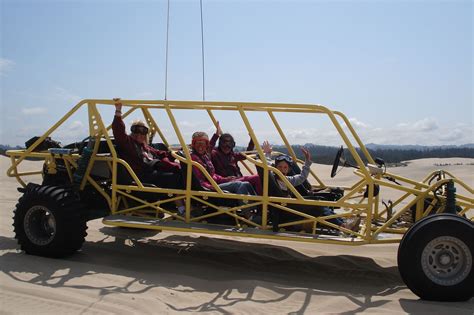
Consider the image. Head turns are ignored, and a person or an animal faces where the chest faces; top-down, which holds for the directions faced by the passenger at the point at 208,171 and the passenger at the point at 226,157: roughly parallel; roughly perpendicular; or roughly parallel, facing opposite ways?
roughly parallel

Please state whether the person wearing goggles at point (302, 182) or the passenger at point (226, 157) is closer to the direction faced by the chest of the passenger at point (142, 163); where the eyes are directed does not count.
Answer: the person wearing goggles

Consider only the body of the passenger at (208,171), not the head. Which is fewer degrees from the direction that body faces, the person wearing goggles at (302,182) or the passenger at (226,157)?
the person wearing goggles

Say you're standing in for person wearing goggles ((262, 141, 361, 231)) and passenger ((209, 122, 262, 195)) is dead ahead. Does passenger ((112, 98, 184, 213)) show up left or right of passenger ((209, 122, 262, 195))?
left

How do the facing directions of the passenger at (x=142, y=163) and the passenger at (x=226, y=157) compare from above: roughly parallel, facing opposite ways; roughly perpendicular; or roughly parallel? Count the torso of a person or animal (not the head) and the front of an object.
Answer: roughly parallel

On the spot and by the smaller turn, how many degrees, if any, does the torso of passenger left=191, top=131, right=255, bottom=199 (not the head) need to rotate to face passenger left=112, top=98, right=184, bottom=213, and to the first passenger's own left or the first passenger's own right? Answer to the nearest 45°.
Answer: approximately 135° to the first passenger's own right

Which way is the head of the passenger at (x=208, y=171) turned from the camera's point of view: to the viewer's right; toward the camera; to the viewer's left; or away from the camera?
toward the camera

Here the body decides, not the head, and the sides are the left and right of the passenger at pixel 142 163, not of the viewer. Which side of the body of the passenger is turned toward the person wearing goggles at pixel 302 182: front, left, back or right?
front

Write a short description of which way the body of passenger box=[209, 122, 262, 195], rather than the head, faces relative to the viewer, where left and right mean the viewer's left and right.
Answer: facing the viewer and to the right of the viewer

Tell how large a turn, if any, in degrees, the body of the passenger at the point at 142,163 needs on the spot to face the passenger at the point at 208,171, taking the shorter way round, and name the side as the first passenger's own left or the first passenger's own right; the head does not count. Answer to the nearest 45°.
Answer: approximately 45° to the first passenger's own left

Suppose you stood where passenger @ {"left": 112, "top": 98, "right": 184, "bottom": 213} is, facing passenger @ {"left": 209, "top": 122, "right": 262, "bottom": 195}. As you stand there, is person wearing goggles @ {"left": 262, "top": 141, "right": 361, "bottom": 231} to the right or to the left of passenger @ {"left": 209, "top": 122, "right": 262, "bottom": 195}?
right

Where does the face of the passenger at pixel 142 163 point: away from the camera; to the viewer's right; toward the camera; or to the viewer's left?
toward the camera

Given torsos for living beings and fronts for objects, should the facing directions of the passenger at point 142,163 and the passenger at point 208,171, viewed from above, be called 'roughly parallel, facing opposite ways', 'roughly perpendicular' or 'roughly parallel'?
roughly parallel
